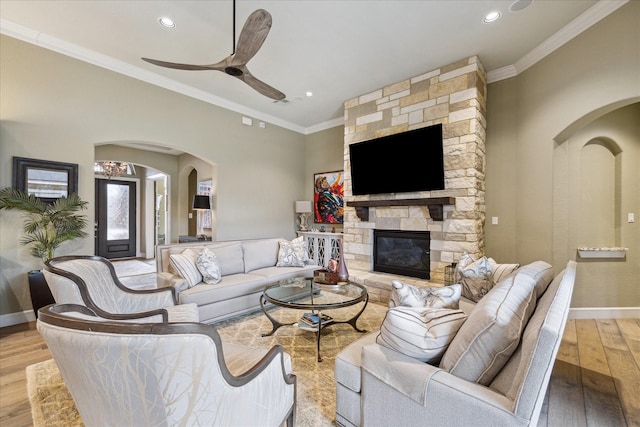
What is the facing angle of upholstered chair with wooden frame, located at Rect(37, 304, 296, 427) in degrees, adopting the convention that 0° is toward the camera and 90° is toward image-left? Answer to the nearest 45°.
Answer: approximately 225°

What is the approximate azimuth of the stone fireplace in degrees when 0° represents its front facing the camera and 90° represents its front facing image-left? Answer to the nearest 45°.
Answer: approximately 45°

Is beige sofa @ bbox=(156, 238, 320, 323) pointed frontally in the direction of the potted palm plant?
no

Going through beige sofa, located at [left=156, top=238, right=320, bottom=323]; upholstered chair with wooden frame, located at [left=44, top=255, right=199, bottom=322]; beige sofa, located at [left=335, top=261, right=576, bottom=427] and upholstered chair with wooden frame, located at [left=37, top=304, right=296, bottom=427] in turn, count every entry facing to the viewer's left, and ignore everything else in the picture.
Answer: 1

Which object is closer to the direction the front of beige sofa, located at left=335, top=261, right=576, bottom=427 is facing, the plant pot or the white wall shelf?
the plant pot

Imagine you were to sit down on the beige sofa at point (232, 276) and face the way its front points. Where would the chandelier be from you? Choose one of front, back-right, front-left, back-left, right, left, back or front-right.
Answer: back

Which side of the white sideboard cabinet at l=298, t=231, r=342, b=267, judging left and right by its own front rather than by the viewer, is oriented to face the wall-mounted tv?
left

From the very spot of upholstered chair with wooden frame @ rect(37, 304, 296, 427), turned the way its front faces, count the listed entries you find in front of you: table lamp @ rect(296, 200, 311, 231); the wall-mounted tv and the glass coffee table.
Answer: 3

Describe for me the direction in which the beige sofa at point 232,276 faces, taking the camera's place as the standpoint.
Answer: facing the viewer and to the right of the viewer

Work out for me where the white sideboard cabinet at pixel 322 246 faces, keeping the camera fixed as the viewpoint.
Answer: facing the viewer and to the left of the viewer

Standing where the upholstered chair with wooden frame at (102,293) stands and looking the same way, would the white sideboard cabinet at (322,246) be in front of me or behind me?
in front

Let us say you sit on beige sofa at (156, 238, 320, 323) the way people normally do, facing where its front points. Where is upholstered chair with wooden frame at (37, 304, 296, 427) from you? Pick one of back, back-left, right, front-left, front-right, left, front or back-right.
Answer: front-right

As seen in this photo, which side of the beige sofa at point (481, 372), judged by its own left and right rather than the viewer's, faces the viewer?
left

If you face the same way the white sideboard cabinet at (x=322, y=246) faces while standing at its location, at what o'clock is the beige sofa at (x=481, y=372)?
The beige sofa is roughly at 10 o'clock from the white sideboard cabinet.

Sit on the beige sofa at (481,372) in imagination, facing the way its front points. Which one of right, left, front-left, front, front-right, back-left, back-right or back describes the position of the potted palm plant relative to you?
front

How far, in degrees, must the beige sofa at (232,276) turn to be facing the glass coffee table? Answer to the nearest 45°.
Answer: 0° — it already faces it

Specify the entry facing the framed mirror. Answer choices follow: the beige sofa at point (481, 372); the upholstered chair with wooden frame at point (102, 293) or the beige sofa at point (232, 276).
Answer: the beige sofa at point (481, 372)

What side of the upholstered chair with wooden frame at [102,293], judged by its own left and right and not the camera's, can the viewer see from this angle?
right

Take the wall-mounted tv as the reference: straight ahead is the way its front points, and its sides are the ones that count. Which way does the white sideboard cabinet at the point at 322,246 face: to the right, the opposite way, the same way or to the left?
the same way

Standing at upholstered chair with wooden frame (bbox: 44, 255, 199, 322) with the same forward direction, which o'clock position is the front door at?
The front door is roughly at 9 o'clock from the upholstered chair with wooden frame.
